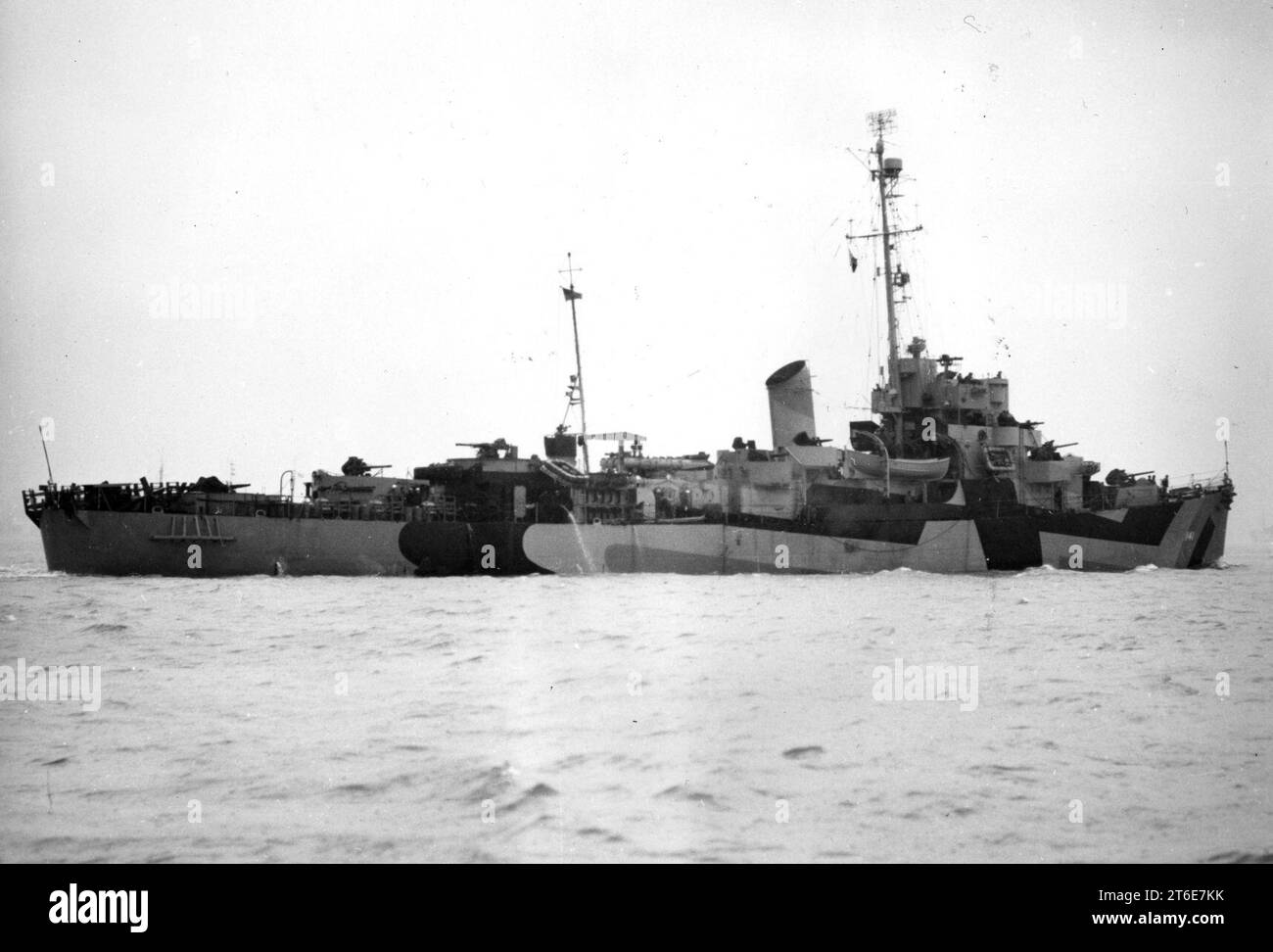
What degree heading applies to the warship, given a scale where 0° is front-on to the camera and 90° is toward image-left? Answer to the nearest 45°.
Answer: approximately 270°
